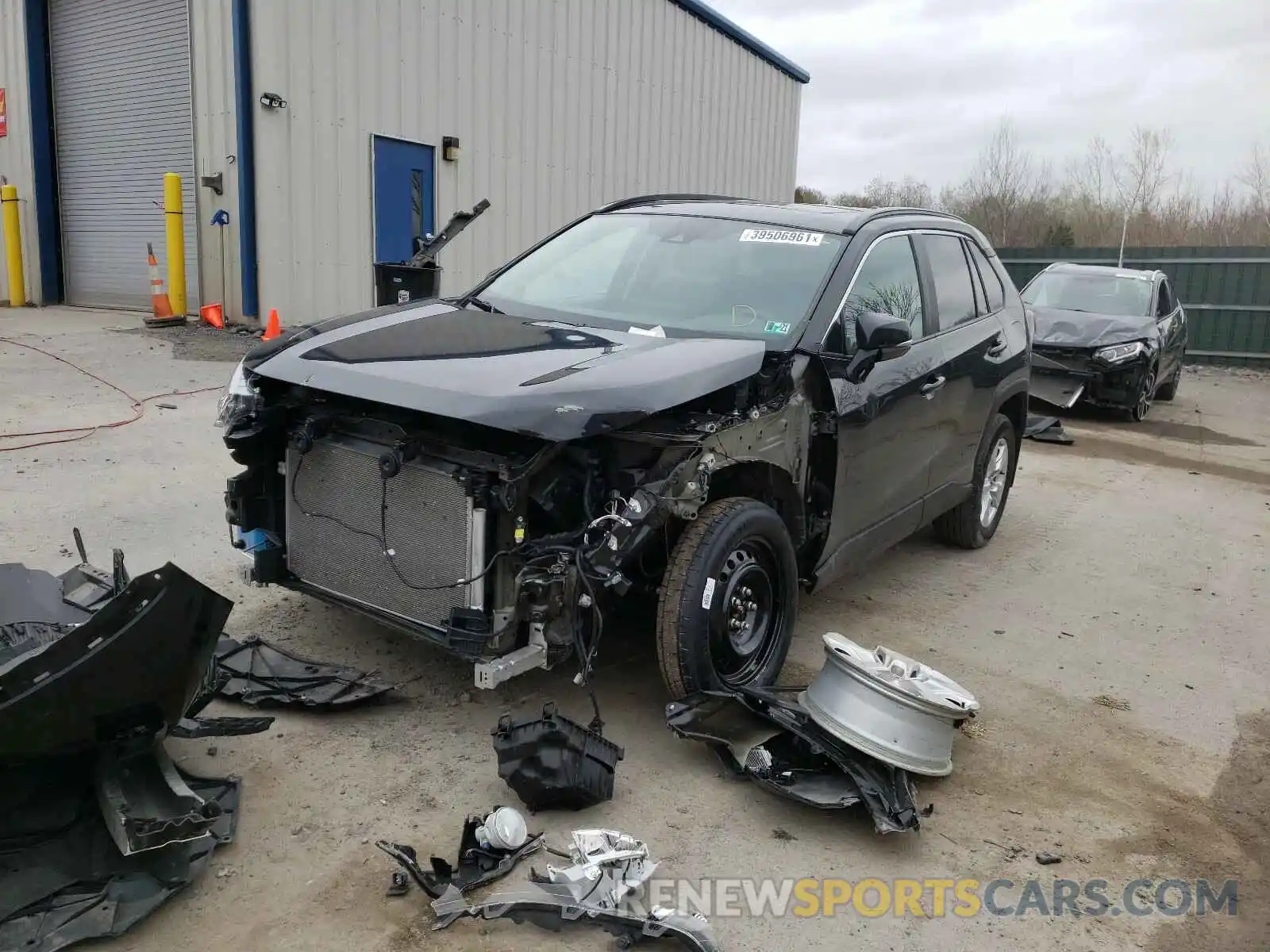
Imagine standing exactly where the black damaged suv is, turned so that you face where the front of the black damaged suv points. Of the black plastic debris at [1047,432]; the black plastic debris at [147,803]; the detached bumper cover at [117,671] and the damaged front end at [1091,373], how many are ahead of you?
2

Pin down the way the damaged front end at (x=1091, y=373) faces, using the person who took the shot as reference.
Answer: facing the viewer and to the left of the viewer

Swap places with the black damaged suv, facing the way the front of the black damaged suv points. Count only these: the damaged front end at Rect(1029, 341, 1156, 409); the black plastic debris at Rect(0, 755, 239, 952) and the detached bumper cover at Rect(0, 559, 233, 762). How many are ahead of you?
2

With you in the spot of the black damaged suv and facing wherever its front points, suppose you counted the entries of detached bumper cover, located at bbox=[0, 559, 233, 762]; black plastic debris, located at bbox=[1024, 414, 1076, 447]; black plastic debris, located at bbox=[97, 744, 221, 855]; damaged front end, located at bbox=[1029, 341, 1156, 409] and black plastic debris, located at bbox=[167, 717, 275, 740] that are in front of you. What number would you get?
3

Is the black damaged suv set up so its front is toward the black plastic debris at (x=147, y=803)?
yes

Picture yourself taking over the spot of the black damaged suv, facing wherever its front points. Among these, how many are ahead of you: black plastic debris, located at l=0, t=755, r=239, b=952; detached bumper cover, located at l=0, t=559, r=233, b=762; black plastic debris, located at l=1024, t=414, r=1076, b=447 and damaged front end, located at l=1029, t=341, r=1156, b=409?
2

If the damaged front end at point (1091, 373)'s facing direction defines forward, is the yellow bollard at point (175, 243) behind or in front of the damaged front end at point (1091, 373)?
in front

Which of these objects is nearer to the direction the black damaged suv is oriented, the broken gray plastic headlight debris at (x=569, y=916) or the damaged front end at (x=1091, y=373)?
the broken gray plastic headlight debris

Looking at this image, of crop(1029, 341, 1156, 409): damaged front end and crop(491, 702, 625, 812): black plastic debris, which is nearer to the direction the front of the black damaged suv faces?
the black plastic debris

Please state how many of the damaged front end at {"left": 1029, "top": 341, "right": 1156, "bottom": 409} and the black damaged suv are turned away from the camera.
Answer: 0

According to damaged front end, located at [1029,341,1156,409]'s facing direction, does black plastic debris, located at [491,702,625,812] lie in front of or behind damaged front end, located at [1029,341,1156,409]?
in front

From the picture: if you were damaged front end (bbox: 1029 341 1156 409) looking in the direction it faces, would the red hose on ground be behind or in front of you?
in front

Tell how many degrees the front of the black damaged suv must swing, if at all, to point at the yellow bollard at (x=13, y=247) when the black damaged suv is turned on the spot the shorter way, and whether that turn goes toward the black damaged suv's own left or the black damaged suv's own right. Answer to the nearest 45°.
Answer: approximately 90° to the black damaged suv's own right
